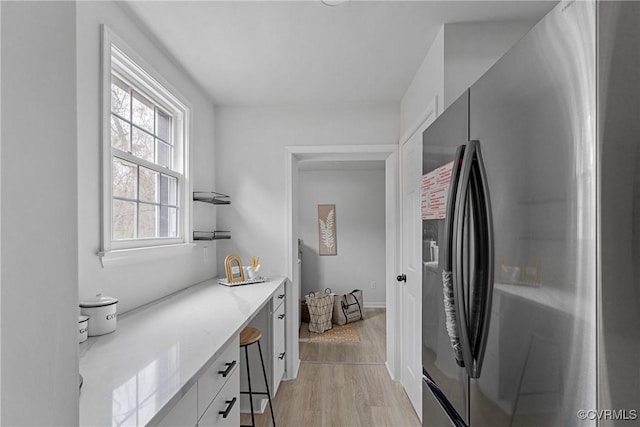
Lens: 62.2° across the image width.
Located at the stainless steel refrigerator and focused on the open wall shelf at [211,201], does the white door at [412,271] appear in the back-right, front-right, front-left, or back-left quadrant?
front-right

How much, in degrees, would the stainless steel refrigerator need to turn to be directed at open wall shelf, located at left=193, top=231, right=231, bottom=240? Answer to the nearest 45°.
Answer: approximately 90° to its right

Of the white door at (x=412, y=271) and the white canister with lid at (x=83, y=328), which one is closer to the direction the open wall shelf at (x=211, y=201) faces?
the white door

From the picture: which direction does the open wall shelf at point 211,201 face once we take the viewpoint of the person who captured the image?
facing the viewer and to the right of the viewer

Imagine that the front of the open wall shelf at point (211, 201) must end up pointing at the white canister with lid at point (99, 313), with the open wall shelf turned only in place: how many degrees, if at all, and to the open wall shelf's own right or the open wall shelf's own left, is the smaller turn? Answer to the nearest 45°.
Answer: approximately 45° to the open wall shelf's own right

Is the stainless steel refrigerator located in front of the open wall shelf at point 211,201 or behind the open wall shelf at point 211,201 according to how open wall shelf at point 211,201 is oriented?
in front

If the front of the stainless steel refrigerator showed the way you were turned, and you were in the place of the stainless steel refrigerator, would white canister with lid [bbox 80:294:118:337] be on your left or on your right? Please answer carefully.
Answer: on your right

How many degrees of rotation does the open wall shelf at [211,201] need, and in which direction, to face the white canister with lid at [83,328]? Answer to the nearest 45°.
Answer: approximately 45° to its right

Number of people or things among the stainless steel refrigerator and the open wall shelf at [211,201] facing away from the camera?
0

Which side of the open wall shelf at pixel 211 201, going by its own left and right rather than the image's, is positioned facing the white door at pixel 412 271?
front
